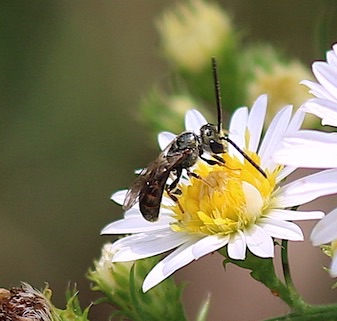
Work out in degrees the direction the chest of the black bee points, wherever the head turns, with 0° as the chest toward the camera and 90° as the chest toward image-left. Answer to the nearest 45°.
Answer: approximately 270°

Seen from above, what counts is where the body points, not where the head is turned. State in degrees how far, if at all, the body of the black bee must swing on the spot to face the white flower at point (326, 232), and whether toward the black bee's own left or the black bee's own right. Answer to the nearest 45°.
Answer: approximately 45° to the black bee's own right
